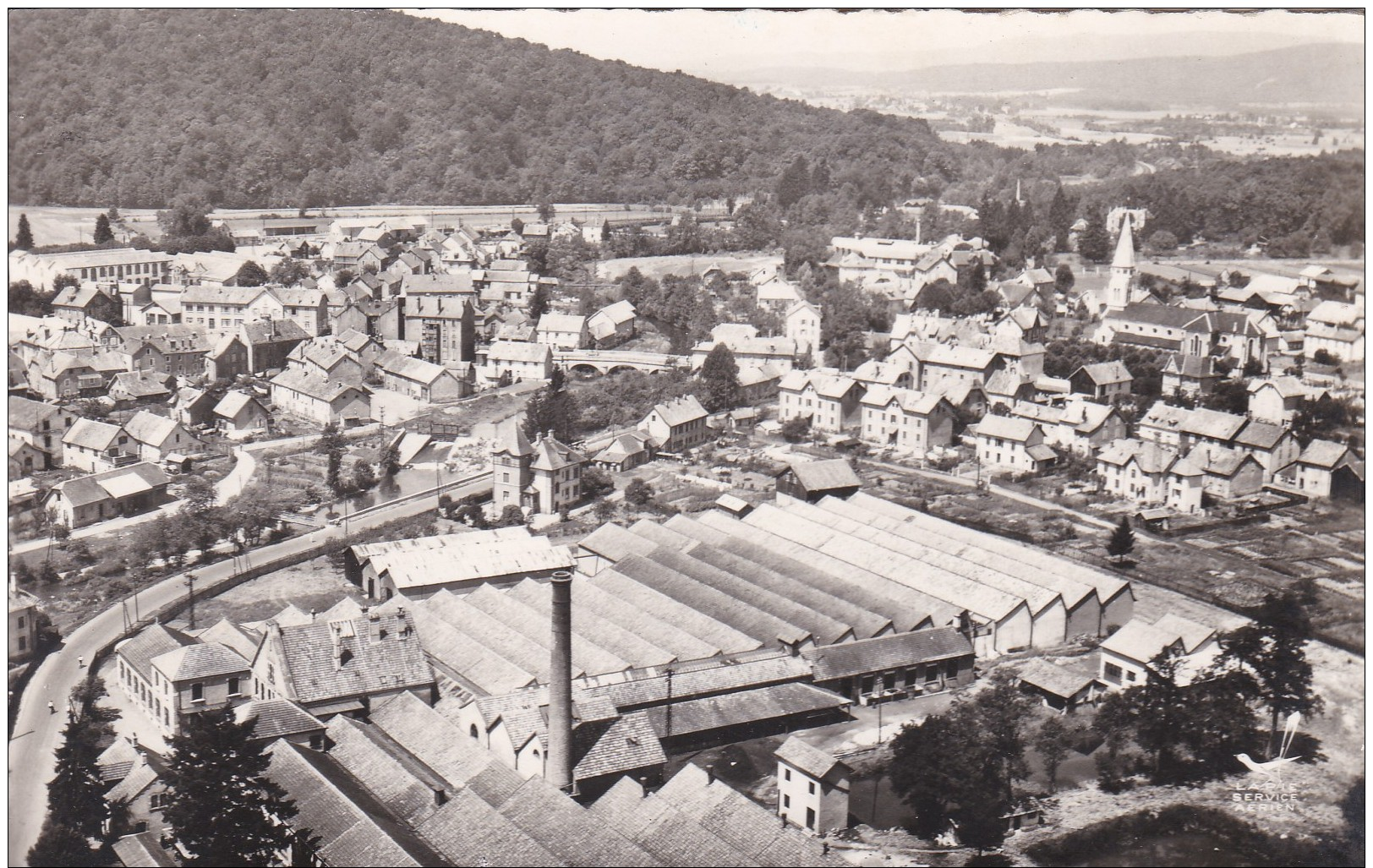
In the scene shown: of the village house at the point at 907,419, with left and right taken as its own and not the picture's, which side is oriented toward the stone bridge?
right

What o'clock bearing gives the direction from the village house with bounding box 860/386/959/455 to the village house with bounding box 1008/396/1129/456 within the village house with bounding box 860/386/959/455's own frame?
the village house with bounding box 1008/396/1129/456 is roughly at 8 o'clock from the village house with bounding box 860/386/959/455.

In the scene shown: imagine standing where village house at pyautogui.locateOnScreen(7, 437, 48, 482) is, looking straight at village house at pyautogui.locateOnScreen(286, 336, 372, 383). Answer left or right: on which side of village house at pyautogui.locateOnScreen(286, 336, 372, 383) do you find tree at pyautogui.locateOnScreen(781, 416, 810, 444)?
right

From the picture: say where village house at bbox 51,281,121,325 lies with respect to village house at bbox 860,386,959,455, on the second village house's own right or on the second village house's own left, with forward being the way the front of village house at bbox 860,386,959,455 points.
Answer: on the second village house's own right

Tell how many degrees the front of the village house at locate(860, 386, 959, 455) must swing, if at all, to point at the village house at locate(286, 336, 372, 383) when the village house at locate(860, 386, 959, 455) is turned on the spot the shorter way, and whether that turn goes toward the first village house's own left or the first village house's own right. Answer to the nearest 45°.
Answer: approximately 45° to the first village house's own right

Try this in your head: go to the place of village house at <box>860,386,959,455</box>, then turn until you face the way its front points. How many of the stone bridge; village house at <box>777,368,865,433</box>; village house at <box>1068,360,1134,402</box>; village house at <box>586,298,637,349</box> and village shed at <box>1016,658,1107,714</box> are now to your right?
3

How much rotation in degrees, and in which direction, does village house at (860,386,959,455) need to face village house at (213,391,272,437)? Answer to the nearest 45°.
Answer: approximately 45° to its right

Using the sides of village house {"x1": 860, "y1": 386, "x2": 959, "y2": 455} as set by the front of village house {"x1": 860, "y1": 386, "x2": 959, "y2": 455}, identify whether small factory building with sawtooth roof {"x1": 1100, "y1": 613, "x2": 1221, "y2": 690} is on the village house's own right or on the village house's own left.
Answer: on the village house's own left

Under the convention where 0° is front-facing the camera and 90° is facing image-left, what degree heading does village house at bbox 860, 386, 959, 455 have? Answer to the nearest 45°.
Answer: approximately 45°

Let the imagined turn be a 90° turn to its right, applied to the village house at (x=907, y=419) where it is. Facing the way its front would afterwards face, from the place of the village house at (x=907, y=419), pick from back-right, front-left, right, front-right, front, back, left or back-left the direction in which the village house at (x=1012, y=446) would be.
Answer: back

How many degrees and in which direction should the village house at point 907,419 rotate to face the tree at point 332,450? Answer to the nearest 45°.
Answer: approximately 45° to its right

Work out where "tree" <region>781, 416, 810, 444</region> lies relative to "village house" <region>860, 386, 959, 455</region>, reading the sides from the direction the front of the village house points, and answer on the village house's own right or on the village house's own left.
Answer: on the village house's own right

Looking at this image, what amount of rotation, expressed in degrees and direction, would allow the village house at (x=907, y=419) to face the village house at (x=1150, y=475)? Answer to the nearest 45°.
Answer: approximately 90° to its left

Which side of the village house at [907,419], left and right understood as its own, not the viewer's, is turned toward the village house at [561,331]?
right

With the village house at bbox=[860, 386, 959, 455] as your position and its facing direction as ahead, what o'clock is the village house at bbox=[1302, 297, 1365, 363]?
the village house at bbox=[1302, 297, 1365, 363] is roughly at 8 o'clock from the village house at bbox=[860, 386, 959, 455].

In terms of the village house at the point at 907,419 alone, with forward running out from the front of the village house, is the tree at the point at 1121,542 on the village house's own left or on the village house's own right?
on the village house's own left
